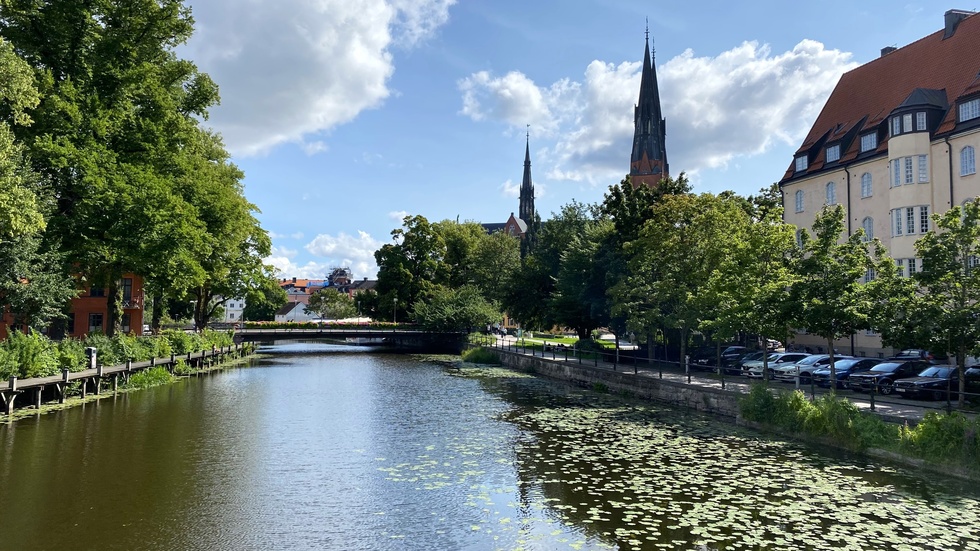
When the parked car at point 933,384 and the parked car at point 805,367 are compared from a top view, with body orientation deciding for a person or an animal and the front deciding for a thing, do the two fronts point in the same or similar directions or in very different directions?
same or similar directions

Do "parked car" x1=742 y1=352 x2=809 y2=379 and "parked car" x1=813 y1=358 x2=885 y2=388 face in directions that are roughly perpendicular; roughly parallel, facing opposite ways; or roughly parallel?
roughly parallel

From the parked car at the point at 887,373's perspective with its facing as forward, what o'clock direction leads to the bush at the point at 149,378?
The bush is roughly at 1 o'clock from the parked car.

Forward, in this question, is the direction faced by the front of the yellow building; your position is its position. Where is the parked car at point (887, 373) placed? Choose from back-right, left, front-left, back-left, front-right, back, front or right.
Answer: front-left

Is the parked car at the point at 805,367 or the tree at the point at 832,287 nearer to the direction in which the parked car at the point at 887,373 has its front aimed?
the tree

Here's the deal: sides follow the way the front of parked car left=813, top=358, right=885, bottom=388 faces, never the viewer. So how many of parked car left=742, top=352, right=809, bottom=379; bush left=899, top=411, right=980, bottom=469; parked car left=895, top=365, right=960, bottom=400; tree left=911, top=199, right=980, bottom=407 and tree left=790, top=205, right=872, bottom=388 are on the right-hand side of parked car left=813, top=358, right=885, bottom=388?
1

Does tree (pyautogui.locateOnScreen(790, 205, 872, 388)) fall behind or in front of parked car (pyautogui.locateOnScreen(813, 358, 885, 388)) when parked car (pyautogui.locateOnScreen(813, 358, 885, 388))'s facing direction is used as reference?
in front

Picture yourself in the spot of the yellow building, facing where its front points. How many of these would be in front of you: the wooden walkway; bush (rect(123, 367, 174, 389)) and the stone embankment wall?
3

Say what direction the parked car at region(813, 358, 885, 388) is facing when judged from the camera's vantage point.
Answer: facing the viewer and to the left of the viewer

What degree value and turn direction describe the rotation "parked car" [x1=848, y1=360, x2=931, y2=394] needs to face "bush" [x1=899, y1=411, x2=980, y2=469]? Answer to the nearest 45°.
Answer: approximately 45° to its left

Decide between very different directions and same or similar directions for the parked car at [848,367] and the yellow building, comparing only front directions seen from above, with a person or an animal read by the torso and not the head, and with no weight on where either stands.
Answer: same or similar directions

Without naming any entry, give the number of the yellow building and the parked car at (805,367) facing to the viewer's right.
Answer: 0

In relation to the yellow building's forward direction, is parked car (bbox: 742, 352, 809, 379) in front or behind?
in front

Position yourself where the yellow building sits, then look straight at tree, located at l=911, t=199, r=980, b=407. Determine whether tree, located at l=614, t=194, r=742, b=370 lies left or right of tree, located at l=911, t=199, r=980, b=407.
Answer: right

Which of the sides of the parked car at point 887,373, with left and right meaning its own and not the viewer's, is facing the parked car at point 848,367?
right

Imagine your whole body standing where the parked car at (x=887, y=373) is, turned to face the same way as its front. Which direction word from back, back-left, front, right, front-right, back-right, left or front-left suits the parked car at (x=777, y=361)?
right

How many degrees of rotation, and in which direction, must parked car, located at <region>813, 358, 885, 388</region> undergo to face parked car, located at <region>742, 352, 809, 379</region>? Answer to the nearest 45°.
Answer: approximately 90° to its right
